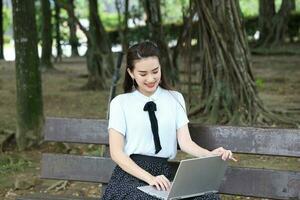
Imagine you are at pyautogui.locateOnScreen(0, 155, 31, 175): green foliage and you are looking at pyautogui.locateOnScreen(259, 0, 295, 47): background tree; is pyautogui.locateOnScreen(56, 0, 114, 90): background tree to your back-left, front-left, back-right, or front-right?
front-left

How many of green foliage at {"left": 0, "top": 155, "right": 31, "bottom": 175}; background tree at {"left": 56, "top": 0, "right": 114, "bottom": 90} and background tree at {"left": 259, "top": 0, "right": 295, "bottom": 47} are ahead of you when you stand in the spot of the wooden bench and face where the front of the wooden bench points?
0

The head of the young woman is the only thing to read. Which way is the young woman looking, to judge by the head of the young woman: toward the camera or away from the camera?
toward the camera

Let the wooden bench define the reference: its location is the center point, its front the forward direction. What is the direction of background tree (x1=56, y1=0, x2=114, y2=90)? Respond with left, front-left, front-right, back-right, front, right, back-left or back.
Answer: back

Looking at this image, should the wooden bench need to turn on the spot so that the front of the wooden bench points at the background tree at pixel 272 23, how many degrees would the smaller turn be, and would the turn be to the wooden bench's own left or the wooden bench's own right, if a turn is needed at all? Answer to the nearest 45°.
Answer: approximately 180°

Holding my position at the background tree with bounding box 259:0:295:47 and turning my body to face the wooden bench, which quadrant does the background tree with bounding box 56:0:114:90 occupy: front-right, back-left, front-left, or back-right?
front-right

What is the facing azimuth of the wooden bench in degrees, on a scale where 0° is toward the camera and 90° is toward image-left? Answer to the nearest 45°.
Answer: approximately 0°

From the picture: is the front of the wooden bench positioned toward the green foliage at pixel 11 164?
no
